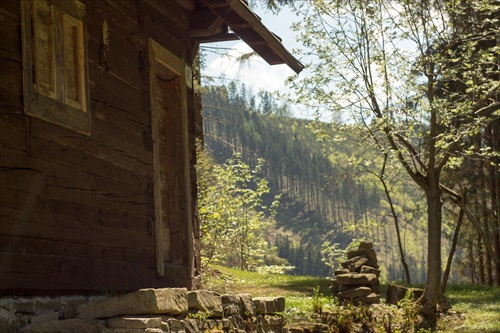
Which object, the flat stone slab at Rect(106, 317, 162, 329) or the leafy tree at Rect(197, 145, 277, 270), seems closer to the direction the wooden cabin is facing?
the flat stone slab

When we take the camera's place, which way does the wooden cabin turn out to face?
facing the viewer and to the right of the viewer

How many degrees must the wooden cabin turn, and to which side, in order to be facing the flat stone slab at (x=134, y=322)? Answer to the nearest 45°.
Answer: approximately 45° to its right

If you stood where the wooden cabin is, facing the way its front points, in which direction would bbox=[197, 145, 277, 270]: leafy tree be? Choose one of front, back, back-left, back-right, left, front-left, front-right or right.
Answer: back-left
